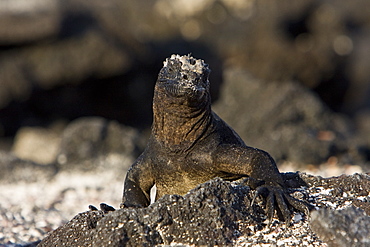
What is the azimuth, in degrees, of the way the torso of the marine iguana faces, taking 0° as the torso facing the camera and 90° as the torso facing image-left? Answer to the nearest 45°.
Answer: approximately 0°
